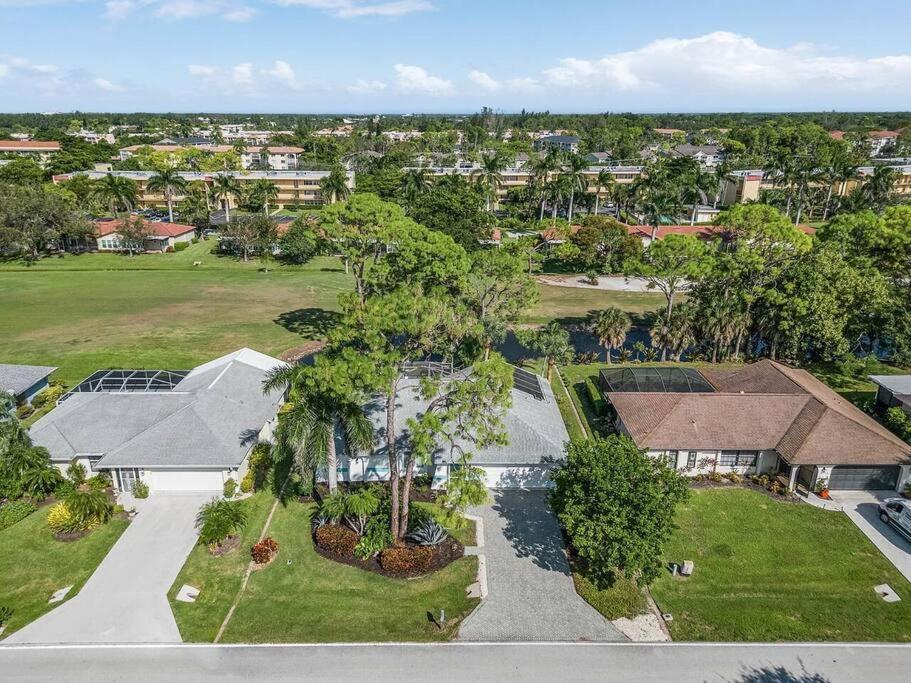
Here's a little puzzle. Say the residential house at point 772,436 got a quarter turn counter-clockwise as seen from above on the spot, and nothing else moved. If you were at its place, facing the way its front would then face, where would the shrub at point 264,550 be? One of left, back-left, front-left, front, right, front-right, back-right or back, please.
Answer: back-right

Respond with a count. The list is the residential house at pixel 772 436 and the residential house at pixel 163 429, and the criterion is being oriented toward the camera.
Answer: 2

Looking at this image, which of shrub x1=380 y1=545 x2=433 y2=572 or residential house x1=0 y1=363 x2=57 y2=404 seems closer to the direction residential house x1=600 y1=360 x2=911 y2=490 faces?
the shrub

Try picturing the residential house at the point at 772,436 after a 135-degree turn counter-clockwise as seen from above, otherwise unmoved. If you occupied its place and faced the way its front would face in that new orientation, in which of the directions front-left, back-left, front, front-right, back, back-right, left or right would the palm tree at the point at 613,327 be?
left

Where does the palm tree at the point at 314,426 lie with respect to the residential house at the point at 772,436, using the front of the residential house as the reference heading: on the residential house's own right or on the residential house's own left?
on the residential house's own right

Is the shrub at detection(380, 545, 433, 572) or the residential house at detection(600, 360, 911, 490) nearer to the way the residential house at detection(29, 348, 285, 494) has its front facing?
the shrub

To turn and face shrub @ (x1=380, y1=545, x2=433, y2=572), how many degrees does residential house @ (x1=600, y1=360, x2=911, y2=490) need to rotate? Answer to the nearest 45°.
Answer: approximately 45° to its right

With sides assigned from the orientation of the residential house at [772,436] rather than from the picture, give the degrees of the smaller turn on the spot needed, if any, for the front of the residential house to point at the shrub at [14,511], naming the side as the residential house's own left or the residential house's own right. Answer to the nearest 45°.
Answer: approximately 45° to the residential house's own right

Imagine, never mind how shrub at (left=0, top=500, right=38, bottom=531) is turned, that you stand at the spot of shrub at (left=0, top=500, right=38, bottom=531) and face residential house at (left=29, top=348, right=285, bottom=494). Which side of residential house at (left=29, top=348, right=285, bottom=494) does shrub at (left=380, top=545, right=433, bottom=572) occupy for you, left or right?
right

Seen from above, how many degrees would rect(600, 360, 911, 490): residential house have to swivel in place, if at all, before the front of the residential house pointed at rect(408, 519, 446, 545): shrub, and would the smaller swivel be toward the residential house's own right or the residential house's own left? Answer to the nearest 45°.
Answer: approximately 45° to the residential house's own right

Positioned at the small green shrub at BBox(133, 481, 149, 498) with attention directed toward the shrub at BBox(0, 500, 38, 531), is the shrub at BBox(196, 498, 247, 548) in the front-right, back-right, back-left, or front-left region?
back-left

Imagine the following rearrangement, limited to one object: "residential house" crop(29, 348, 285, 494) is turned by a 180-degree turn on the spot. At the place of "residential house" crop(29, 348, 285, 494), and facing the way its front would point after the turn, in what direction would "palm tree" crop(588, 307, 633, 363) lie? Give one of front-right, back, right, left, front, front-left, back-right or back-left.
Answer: right

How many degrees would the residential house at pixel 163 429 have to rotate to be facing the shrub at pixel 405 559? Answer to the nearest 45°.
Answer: approximately 45° to its left

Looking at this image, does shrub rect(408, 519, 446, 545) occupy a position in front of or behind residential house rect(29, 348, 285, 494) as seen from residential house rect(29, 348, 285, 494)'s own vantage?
in front

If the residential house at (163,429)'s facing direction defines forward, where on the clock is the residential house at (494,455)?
the residential house at (494,455) is roughly at 10 o'clock from the residential house at (163,429).

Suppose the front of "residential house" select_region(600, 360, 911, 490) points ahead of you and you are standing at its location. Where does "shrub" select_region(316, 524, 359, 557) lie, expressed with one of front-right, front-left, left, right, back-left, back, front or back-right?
front-right

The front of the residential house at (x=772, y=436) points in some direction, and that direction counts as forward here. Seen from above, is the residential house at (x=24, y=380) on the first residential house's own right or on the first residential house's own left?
on the first residential house's own right

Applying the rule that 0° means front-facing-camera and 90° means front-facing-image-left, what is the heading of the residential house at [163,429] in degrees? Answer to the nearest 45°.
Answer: approximately 0°
